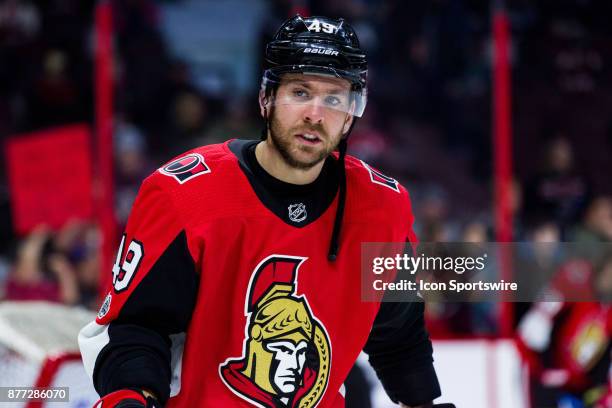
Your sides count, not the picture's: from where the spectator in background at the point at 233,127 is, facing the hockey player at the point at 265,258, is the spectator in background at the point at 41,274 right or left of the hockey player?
right

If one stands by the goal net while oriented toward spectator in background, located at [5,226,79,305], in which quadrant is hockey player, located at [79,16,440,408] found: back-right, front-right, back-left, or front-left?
back-right

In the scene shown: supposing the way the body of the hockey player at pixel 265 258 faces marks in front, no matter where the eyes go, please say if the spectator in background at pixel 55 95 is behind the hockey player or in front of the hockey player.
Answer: behind

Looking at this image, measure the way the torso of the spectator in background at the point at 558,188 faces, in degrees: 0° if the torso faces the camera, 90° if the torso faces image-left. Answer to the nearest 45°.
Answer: approximately 0°

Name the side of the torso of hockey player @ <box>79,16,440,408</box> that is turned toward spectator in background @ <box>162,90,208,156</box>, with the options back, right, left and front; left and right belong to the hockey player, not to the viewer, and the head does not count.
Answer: back
